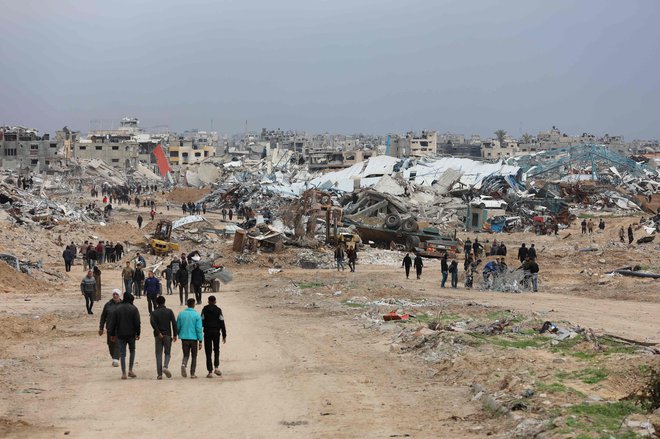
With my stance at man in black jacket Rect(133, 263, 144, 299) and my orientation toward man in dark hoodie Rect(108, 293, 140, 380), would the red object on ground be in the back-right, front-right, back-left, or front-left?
front-left

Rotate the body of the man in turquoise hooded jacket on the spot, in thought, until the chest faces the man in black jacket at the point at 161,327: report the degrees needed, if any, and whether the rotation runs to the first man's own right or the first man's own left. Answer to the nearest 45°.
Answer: approximately 90° to the first man's own left

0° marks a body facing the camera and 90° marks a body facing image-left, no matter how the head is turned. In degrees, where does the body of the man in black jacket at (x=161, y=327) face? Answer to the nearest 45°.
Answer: approximately 180°

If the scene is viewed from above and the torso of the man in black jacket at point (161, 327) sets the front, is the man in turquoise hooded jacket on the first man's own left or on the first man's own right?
on the first man's own right

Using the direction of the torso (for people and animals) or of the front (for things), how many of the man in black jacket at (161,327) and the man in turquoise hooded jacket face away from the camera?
2

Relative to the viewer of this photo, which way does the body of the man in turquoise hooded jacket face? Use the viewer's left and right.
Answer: facing away from the viewer

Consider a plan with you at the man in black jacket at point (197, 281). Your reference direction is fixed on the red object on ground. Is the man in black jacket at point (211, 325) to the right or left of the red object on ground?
right
